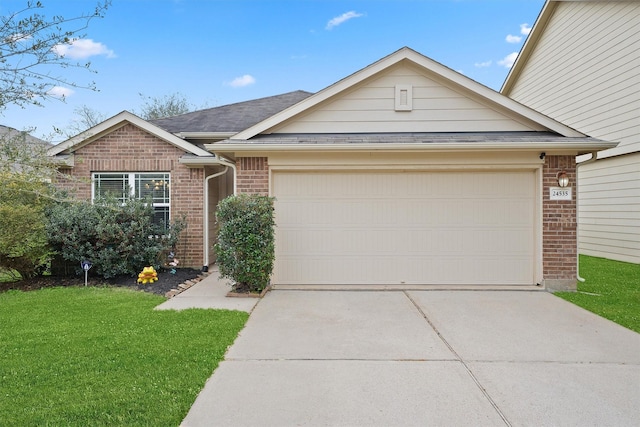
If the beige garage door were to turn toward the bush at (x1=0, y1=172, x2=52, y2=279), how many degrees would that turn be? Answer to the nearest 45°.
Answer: approximately 90° to its right

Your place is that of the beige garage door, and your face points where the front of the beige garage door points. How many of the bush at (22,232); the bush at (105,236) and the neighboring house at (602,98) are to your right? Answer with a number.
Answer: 2

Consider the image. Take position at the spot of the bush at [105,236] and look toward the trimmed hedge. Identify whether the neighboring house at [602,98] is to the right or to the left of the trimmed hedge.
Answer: left

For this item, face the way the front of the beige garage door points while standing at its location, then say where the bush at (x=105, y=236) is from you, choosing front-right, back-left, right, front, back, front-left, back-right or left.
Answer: right

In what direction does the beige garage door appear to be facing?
toward the camera

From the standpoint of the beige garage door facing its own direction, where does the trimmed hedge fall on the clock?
The trimmed hedge is roughly at 2 o'clock from the beige garage door.

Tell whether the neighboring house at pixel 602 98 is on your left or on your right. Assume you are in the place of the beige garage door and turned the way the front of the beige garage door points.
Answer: on your left
